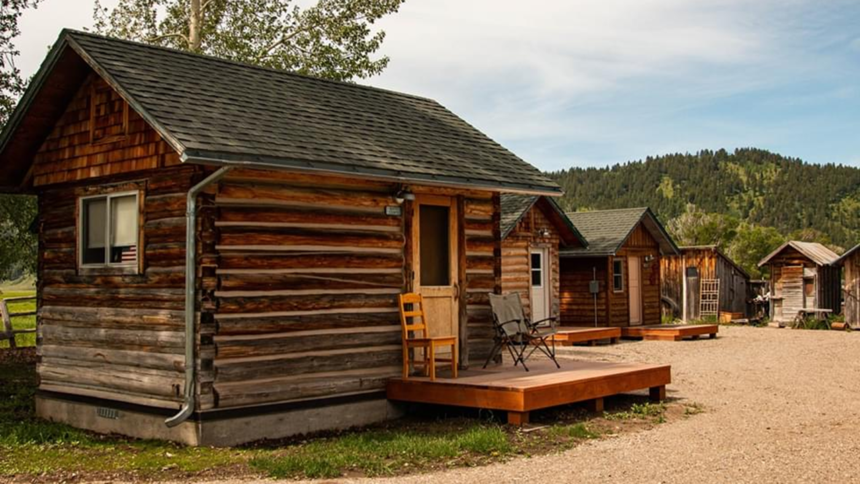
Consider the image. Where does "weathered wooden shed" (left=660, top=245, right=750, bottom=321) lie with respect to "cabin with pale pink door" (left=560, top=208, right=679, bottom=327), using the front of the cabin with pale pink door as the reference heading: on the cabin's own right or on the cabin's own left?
on the cabin's own left

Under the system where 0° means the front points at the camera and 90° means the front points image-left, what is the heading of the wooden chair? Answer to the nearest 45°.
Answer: approximately 315°

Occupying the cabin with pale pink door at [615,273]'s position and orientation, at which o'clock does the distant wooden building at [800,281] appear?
The distant wooden building is roughly at 9 o'clock from the cabin with pale pink door.
